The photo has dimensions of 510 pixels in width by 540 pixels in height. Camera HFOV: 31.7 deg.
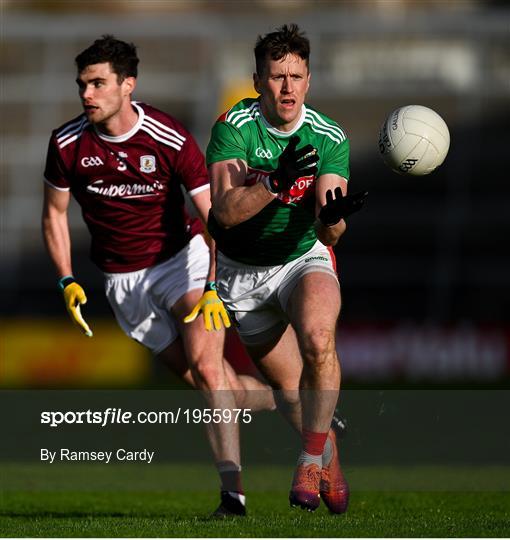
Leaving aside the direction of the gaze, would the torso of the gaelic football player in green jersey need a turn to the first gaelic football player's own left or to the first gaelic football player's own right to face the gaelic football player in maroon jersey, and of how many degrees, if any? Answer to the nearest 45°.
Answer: approximately 135° to the first gaelic football player's own right

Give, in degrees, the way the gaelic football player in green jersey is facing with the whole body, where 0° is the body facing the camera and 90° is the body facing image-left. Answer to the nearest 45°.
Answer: approximately 0°

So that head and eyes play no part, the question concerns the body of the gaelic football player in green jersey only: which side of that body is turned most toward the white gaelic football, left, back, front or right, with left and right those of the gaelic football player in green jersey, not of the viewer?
left
